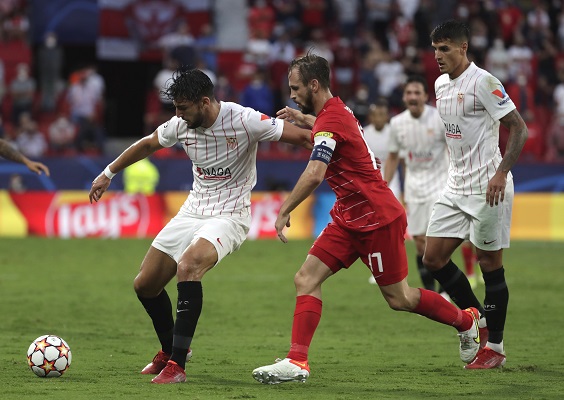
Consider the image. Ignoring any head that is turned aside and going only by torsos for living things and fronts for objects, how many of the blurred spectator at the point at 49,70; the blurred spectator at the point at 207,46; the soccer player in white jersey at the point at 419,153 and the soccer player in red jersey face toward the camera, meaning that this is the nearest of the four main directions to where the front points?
3

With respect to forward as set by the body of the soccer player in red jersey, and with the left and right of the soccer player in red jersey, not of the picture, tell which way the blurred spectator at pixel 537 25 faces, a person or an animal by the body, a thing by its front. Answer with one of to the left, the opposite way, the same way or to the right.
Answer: to the left

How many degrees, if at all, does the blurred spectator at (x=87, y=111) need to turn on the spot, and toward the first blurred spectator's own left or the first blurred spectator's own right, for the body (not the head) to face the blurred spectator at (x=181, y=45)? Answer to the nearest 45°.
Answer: approximately 90° to the first blurred spectator's own left

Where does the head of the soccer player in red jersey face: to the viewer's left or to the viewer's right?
to the viewer's left

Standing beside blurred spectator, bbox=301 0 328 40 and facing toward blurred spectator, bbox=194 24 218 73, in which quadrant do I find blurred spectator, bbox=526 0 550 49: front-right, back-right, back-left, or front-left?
back-left

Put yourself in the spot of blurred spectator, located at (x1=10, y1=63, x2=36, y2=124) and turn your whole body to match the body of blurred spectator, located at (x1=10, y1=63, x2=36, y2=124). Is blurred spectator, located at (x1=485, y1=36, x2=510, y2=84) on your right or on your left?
on your left

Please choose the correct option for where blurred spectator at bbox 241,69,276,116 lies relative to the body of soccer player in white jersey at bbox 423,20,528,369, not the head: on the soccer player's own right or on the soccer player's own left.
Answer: on the soccer player's own right

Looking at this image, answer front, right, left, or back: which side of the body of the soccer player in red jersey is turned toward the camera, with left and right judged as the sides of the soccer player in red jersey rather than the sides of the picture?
left

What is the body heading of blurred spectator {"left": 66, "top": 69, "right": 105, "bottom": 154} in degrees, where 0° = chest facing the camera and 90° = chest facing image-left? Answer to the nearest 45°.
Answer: approximately 0°

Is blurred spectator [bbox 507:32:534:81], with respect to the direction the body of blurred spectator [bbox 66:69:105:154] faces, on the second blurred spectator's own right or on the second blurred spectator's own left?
on the second blurred spectator's own left
